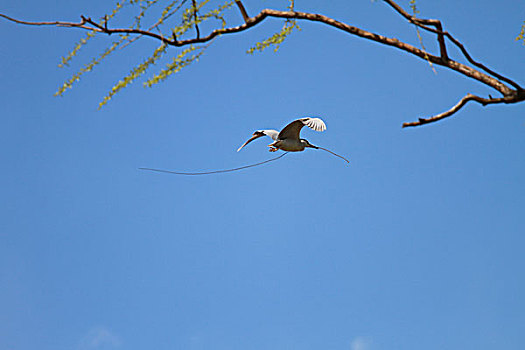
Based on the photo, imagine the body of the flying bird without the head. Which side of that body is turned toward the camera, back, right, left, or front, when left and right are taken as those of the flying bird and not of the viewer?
right

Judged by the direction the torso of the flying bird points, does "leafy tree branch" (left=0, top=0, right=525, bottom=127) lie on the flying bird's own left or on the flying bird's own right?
on the flying bird's own right

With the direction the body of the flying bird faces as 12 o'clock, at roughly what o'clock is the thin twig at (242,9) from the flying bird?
The thin twig is roughly at 3 o'clock from the flying bird.
